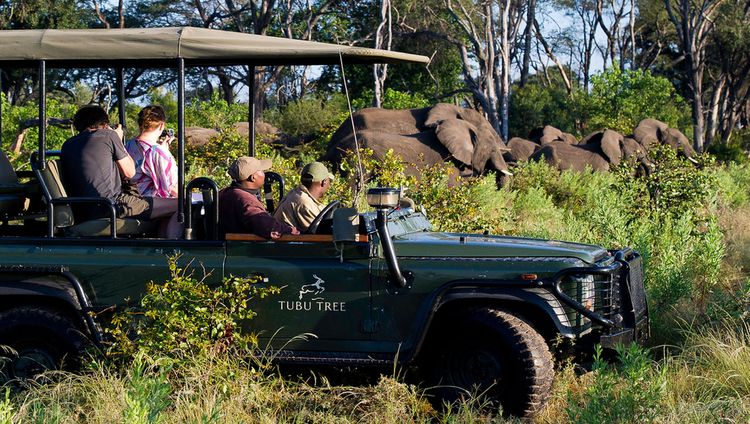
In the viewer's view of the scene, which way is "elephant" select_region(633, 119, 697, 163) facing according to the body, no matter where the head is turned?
to the viewer's right

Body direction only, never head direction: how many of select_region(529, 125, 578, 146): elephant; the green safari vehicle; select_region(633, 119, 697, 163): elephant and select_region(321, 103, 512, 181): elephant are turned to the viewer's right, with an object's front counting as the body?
4

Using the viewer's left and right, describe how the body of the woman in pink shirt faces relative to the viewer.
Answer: facing away from the viewer and to the right of the viewer

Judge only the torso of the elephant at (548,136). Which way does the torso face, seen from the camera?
to the viewer's right

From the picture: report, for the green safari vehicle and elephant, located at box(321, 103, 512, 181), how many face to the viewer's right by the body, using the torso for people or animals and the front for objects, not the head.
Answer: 2

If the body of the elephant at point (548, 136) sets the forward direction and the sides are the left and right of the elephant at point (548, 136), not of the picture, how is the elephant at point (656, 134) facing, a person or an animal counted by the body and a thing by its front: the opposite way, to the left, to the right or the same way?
the same way

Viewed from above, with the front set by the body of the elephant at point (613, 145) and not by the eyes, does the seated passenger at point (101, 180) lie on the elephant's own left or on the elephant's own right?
on the elephant's own right

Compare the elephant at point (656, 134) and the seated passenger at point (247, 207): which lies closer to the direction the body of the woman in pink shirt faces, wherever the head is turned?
the elephant

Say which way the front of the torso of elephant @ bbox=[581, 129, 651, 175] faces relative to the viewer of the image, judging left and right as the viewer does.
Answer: facing to the right of the viewer

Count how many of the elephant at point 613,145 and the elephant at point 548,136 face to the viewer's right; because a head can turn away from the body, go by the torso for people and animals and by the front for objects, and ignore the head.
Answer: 2

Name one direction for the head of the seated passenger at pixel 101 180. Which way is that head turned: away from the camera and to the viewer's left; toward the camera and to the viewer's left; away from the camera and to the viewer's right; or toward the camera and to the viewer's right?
away from the camera and to the viewer's right

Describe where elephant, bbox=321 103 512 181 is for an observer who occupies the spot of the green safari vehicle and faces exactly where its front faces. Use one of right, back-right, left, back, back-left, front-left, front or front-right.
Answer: left

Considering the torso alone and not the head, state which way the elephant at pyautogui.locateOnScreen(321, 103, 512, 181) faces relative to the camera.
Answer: to the viewer's right

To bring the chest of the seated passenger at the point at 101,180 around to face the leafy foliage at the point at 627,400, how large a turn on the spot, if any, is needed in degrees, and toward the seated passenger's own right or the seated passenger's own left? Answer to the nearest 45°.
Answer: approximately 90° to the seated passenger's own right

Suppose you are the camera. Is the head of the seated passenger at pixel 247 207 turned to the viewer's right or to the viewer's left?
to the viewer's right

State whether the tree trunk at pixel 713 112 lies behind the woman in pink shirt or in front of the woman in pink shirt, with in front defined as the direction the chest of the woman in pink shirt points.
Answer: in front

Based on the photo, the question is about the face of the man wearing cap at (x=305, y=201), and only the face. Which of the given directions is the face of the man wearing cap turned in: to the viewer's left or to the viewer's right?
to the viewer's right

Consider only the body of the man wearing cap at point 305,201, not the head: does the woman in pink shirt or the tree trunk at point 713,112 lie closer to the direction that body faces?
the tree trunk

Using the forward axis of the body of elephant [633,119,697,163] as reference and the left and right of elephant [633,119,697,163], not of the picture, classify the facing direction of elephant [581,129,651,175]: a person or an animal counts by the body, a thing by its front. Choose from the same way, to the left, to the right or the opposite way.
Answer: the same way
